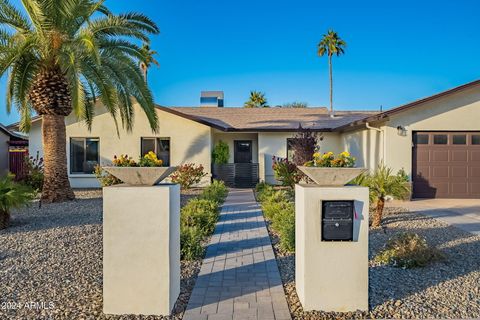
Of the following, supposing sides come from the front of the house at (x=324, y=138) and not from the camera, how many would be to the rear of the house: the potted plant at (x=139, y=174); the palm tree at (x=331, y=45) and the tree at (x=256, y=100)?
2

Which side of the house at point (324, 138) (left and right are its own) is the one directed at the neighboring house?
right

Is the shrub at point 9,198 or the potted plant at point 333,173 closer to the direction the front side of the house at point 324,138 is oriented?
the potted plant

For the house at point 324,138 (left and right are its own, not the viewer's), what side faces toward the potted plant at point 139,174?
front

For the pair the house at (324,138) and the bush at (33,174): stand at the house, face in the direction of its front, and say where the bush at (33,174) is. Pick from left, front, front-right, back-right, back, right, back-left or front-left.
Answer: right

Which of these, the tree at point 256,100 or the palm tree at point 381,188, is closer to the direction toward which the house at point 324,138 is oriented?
the palm tree

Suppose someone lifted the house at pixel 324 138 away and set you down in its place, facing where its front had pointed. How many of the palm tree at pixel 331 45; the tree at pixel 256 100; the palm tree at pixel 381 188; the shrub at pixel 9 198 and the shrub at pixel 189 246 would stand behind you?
2

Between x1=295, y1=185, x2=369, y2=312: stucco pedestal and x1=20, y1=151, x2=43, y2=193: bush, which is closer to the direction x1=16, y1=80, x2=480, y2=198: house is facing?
the stucco pedestal

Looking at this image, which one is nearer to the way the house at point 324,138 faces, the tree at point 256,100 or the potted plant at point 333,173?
the potted plant

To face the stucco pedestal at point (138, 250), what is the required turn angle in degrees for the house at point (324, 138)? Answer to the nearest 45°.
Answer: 0° — it already faces it

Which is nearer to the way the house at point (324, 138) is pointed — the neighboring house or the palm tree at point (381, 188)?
the palm tree

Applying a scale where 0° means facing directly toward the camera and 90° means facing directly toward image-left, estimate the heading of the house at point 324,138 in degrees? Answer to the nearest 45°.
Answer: approximately 0°

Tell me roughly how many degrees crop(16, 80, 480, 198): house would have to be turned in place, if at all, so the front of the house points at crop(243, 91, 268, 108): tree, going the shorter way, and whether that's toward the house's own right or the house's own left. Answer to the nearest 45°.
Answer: approximately 180°

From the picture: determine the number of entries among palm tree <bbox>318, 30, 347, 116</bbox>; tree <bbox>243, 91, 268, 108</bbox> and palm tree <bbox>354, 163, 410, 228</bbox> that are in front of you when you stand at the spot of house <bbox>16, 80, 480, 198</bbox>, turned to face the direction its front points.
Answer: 1

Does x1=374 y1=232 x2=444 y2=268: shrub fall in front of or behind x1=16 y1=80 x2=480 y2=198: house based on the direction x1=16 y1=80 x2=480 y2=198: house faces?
in front

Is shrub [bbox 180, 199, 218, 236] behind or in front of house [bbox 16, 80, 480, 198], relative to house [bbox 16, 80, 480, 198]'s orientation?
in front
